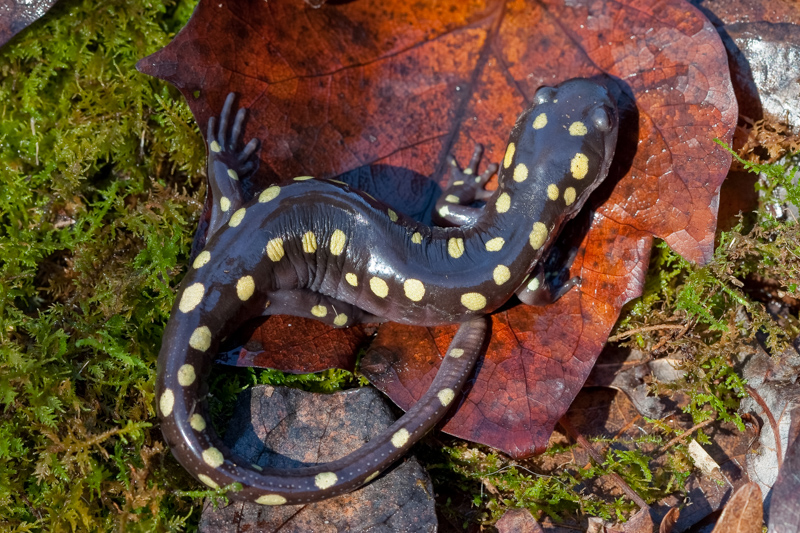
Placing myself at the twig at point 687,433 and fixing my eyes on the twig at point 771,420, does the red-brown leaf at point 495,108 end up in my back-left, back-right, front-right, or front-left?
back-left

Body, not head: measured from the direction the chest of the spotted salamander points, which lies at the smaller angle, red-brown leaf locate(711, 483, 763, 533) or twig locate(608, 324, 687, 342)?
the twig

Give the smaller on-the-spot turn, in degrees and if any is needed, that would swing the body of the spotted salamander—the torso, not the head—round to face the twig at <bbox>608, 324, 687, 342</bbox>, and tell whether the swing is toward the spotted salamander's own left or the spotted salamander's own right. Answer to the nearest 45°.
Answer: approximately 90° to the spotted salamander's own right

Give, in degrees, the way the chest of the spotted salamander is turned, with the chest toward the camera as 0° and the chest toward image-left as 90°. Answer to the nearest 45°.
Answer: approximately 225°

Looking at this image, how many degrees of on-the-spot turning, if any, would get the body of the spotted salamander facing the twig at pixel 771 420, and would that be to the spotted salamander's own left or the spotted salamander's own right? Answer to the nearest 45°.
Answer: approximately 90° to the spotted salamander's own right

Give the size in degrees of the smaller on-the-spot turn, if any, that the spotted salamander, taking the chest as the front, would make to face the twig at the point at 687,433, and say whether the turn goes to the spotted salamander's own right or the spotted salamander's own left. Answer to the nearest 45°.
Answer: approximately 90° to the spotted salamander's own right

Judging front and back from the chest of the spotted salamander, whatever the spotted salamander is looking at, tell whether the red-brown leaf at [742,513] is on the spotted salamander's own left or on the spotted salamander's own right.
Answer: on the spotted salamander's own right
